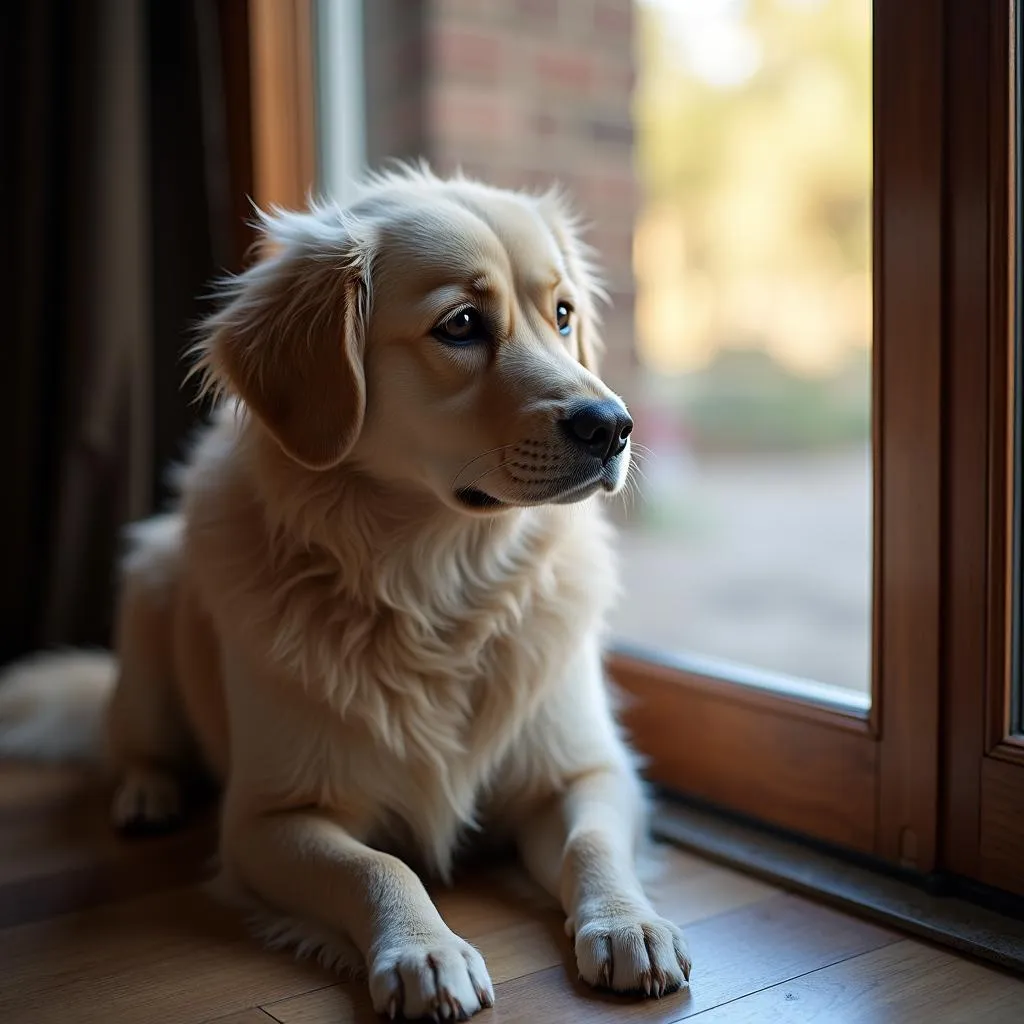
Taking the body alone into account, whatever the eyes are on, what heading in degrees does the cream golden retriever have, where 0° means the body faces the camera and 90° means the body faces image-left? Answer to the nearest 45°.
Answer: approximately 315°

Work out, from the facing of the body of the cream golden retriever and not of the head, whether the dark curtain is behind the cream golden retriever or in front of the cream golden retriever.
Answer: behind
